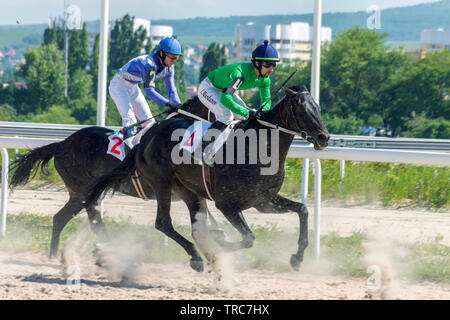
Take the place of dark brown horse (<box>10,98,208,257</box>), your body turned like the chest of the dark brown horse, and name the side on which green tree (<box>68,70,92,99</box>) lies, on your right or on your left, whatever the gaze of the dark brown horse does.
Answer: on your left

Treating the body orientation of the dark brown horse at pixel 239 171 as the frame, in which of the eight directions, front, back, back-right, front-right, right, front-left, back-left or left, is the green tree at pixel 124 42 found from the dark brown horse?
left

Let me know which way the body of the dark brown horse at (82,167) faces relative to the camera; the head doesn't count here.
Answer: to the viewer's right

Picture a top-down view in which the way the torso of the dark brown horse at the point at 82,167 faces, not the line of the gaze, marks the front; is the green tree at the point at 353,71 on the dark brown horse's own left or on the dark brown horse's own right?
on the dark brown horse's own left

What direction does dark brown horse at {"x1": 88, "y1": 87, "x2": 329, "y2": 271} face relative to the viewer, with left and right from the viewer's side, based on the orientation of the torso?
facing to the right of the viewer

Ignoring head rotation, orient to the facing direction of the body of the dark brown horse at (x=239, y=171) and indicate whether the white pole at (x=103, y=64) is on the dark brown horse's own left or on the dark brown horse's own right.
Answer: on the dark brown horse's own left

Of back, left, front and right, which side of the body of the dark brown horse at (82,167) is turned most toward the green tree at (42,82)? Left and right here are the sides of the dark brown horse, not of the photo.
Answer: left

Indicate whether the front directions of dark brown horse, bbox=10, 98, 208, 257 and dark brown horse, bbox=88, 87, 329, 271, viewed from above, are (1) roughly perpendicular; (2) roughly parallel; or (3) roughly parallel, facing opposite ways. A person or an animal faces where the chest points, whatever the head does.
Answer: roughly parallel

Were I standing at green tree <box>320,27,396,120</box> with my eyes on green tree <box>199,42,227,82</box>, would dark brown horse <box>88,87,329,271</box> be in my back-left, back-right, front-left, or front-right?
front-left

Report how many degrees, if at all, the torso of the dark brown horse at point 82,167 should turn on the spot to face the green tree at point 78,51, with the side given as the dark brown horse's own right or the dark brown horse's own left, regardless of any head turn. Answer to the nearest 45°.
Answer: approximately 90° to the dark brown horse's own left

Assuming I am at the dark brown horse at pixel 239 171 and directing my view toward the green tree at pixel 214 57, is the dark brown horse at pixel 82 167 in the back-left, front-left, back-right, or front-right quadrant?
front-left

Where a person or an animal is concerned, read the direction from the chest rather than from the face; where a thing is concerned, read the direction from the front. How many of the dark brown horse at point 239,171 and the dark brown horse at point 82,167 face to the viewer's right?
2

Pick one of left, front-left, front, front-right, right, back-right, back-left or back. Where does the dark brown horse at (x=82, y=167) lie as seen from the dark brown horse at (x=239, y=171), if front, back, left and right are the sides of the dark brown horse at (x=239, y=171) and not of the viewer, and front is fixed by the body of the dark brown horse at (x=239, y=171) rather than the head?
back-left

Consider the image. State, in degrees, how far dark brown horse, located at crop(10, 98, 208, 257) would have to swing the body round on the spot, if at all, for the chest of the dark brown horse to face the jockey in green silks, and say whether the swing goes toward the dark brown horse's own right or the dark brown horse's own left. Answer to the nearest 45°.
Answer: approximately 45° to the dark brown horse's own right

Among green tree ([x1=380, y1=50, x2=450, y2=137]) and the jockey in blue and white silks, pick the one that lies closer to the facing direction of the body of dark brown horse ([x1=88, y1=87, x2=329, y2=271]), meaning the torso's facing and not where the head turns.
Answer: the green tree

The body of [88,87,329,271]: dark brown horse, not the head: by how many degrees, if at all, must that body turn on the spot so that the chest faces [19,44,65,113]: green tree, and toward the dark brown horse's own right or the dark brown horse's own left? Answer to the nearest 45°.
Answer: approximately 90° to the dark brown horse's own left
